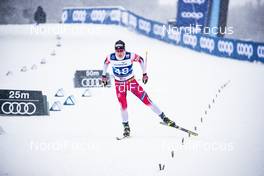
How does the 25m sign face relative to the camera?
toward the camera

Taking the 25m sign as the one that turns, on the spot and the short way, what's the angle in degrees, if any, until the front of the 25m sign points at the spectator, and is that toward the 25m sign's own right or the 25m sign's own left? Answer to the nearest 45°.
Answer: approximately 180°
